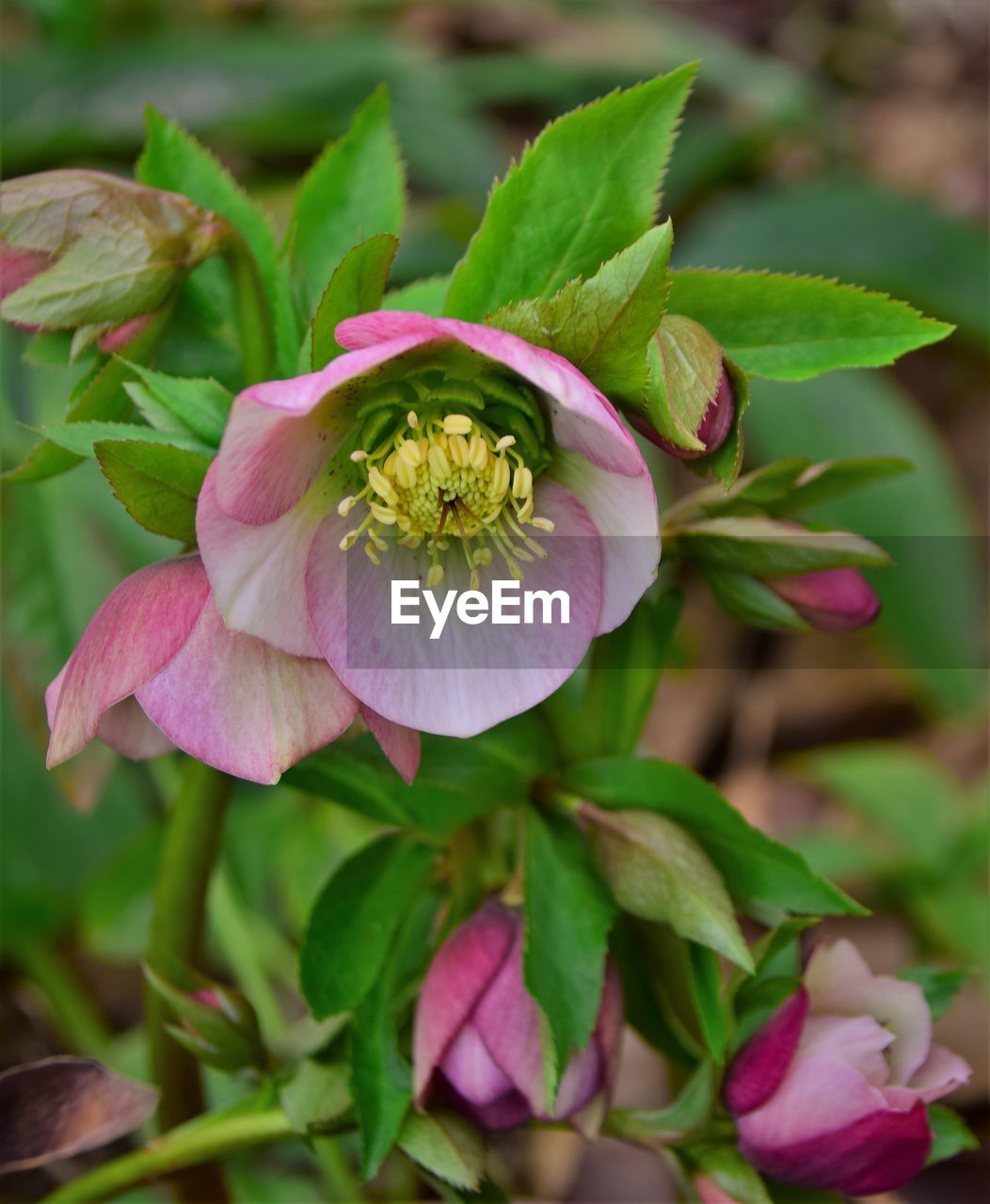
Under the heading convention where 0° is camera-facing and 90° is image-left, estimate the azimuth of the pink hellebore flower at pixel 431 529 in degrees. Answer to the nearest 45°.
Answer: approximately 0°
